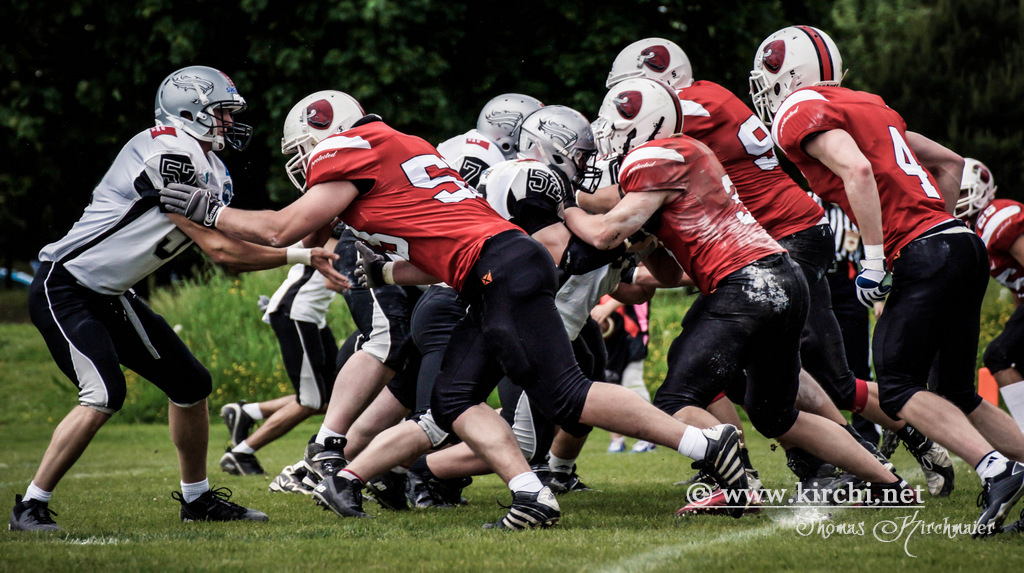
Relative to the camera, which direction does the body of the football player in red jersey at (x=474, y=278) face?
to the viewer's left

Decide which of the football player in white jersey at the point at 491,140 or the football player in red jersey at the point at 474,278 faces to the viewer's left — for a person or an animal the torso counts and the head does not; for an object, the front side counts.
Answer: the football player in red jersey

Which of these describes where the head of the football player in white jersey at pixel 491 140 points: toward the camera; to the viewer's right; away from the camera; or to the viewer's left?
to the viewer's right

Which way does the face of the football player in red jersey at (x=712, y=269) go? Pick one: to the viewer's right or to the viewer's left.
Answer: to the viewer's left

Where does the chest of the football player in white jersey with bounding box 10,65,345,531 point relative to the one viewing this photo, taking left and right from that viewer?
facing to the right of the viewer

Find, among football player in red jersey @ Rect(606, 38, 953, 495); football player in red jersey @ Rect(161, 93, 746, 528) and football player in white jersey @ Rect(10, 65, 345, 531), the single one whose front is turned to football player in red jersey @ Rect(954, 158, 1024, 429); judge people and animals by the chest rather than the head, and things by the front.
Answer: the football player in white jersey

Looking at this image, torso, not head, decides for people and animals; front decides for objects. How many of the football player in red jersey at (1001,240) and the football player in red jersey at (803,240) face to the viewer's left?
2

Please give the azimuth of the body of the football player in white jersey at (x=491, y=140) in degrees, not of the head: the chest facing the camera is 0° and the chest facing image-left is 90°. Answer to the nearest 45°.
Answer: approximately 270°

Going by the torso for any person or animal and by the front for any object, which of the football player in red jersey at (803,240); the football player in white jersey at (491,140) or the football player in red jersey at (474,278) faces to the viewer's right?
the football player in white jersey

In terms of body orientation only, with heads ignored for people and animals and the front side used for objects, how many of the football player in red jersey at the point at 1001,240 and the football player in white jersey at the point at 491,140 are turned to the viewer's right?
1

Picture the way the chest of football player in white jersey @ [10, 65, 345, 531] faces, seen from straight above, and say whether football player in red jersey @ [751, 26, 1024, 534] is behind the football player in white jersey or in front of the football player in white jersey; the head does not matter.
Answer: in front

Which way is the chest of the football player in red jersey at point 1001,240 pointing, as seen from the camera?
to the viewer's left
